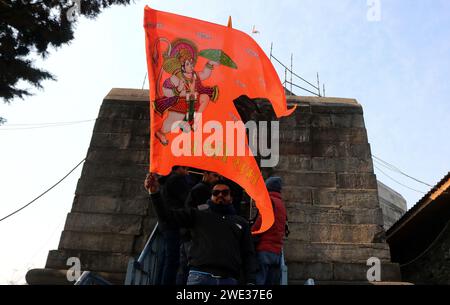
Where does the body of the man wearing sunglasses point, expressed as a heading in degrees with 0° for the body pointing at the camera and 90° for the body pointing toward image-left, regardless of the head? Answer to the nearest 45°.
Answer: approximately 0°

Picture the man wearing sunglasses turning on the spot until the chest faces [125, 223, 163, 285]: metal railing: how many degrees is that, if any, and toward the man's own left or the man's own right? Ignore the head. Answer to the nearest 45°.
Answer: approximately 135° to the man's own right
